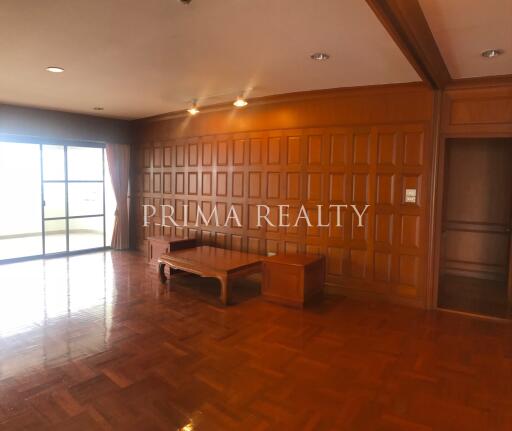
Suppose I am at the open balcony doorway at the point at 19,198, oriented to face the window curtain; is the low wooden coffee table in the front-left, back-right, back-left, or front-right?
front-right

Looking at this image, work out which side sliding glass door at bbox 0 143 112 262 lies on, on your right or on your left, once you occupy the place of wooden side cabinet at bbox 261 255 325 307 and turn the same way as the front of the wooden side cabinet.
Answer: on your right

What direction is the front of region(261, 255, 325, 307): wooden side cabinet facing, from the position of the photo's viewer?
facing the viewer and to the left of the viewer

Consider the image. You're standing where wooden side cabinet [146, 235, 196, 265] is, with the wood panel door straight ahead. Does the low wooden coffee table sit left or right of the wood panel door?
right

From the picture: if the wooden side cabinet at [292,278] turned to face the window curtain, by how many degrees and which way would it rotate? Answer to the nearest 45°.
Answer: approximately 90° to its right

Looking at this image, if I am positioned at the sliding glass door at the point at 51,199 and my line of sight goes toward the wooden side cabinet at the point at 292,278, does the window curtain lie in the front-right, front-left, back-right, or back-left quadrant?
front-left

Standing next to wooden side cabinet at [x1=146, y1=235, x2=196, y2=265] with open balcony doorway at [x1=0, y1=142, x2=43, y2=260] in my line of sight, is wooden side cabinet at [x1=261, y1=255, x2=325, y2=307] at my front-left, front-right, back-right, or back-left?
back-left

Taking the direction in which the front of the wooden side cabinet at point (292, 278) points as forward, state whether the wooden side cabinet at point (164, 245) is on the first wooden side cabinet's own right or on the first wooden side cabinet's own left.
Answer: on the first wooden side cabinet's own right

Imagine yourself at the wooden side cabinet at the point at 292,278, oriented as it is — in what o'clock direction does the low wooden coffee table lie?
The low wooden coffee table is roughly at 2 o'clock from the wooden side cabinet.

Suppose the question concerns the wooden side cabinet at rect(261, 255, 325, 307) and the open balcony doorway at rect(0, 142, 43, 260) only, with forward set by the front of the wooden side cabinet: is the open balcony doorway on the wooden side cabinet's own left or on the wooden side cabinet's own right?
on the wooden side cabinet's own right
